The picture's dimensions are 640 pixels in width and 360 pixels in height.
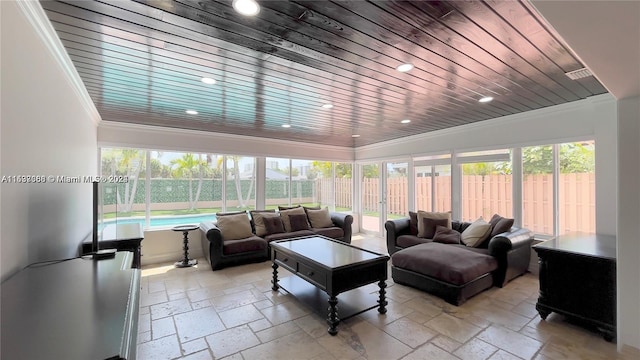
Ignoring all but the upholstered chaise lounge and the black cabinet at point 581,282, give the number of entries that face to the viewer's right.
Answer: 0

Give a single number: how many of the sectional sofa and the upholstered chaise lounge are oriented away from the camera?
0

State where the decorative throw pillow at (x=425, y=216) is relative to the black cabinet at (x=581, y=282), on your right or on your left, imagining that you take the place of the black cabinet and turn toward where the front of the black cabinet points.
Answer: on your right

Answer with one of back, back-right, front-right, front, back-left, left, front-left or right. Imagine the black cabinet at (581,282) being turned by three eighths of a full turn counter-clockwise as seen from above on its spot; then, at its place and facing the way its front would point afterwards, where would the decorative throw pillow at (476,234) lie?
back-left

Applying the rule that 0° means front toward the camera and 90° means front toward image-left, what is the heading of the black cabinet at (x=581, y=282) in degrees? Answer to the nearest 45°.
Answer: approximately 45°

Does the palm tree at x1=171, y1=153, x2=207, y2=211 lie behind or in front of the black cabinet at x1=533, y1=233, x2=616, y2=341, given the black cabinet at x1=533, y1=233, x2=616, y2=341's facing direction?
in front

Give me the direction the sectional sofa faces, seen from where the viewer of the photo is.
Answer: facing the viewer and to the right of the viewer

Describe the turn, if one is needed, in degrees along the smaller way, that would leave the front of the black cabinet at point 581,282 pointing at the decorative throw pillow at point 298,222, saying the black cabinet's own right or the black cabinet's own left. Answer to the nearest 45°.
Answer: approximately 45° to the black cabinet's own right

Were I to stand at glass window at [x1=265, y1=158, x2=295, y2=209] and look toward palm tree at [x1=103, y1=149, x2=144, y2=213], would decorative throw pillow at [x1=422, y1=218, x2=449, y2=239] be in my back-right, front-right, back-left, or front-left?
back-left

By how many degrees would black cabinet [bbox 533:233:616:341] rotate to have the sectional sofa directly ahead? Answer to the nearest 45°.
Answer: approximately 45° to its right

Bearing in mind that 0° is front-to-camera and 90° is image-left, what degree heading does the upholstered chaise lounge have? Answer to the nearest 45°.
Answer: approximately 45°
